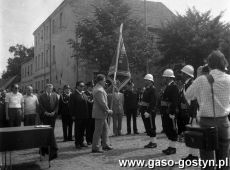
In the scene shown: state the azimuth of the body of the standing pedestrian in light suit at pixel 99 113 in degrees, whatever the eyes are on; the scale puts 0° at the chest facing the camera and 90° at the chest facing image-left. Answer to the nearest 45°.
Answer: approximately 270°

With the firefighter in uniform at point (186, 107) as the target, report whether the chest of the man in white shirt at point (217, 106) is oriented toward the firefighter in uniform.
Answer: yes

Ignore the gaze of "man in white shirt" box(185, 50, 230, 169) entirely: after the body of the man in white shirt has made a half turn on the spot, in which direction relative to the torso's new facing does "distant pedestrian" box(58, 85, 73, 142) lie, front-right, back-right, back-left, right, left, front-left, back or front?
back-right

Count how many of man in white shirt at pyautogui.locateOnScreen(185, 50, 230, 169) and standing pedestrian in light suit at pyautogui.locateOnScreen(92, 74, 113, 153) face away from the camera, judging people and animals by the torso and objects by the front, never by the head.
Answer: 1

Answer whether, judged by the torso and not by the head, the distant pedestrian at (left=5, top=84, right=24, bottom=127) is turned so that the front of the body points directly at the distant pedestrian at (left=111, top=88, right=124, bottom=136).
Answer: no

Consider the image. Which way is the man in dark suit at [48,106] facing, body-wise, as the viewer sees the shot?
toward the camera

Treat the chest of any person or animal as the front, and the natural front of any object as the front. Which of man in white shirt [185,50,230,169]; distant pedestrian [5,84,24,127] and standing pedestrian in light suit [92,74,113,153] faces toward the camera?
distant pedestrian [5,84,24,127]

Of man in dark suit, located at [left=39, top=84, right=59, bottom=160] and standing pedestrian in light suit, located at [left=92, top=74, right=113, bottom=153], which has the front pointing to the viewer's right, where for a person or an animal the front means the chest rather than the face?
the standing pedestrian in light suit

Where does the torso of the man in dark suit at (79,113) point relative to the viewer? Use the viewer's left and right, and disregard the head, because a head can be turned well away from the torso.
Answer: facing the viewer and to the right of the viewer

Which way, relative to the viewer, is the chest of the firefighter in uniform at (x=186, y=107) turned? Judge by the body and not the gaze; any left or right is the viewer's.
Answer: facing to the left of the viewer

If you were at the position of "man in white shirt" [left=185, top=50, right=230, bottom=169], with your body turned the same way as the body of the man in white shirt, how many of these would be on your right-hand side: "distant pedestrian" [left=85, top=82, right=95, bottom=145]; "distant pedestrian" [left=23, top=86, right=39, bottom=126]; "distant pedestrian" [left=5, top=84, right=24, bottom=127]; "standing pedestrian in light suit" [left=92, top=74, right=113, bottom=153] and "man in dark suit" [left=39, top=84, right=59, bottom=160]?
0

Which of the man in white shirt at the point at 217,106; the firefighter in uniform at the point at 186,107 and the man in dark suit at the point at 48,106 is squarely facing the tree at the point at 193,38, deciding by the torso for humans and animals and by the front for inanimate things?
the man in white shirt

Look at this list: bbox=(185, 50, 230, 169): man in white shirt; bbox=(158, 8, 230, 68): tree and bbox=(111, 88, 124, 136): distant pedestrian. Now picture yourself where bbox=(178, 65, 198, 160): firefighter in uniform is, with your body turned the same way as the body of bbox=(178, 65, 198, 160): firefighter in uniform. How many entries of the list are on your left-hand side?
1

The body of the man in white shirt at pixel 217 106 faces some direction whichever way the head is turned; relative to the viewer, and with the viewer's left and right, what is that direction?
facing away from the viewer

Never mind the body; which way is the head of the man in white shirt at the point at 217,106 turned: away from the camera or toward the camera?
away from the camera

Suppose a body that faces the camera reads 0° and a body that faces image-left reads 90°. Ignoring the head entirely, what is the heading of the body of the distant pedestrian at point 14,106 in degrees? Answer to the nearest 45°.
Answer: approximately 0°
